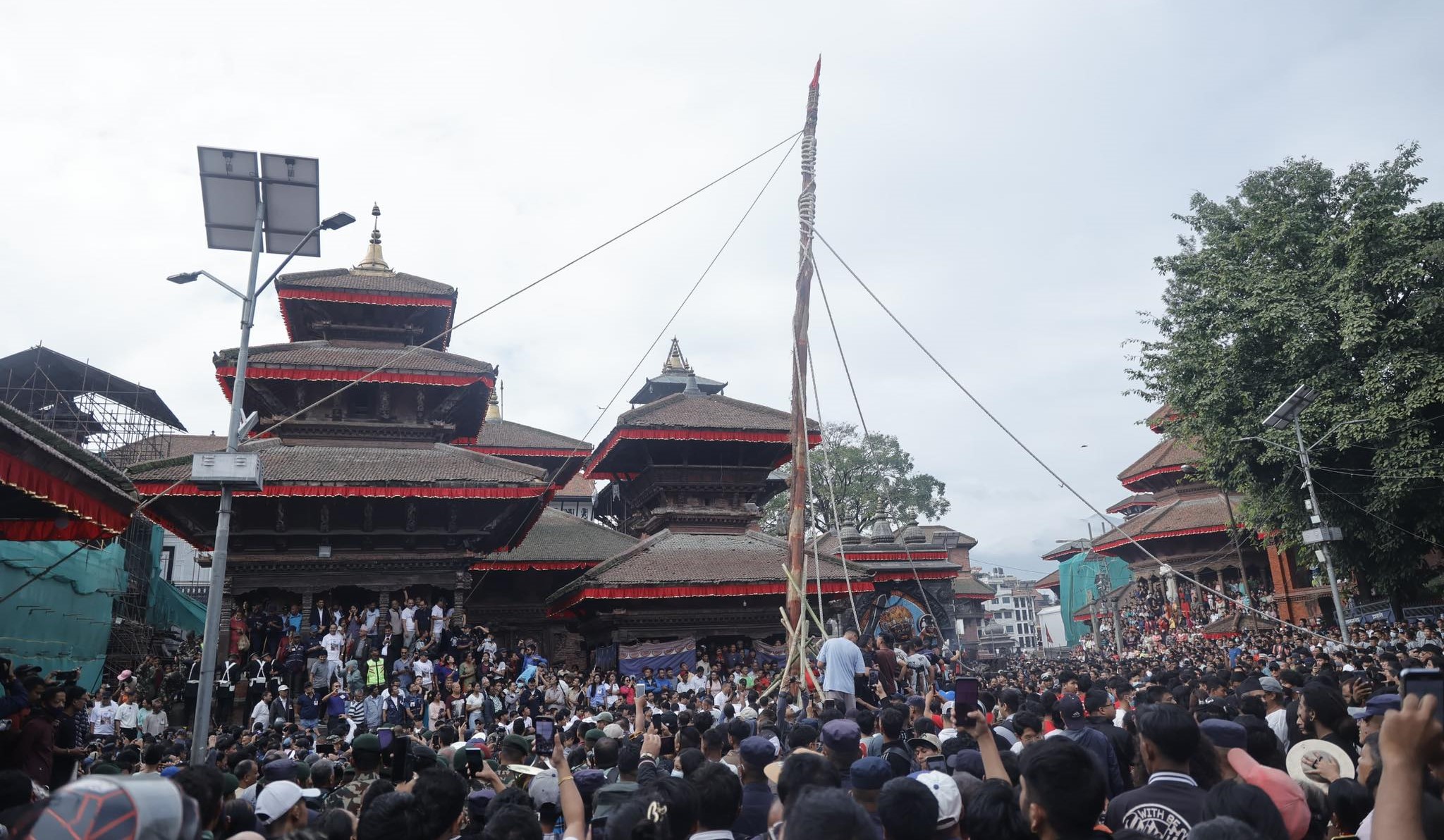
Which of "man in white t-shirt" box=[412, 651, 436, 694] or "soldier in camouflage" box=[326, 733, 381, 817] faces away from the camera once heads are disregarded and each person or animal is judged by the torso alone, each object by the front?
the soldier in camouflage

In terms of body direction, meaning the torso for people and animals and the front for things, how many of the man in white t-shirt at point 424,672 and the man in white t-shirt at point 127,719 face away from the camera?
0

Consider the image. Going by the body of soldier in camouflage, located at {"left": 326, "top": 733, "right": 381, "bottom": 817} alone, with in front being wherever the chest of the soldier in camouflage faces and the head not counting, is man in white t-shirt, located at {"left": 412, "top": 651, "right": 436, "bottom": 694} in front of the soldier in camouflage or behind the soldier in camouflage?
in front

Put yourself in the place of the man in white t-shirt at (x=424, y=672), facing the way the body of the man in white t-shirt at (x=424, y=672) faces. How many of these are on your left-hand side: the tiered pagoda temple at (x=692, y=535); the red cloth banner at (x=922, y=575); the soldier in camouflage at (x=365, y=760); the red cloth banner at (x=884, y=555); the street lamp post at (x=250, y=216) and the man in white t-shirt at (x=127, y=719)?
3

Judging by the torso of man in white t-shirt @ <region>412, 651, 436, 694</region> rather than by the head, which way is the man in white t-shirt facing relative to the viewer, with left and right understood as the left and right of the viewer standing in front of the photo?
facing the viewer and to the right of the viewer

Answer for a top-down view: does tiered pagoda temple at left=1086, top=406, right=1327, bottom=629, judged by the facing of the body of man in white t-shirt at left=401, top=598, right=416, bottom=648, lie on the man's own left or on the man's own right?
on the man's own left

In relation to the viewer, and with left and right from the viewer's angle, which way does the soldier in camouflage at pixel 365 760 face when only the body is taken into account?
facing away from the viewer

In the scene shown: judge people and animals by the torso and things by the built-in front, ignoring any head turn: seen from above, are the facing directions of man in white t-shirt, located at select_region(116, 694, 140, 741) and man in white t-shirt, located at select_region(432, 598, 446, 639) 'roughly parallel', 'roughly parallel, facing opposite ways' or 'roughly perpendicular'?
roughly parallel

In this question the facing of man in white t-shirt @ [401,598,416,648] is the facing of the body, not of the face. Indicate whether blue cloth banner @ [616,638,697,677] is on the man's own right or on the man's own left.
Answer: on the man's own left

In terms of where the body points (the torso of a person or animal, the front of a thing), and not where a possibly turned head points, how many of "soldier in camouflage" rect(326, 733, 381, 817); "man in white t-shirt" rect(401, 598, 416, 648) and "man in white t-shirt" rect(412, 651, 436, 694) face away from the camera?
1

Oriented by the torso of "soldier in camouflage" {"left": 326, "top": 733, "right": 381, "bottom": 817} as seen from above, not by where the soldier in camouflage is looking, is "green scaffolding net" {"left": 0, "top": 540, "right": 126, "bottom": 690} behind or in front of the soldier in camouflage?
in front

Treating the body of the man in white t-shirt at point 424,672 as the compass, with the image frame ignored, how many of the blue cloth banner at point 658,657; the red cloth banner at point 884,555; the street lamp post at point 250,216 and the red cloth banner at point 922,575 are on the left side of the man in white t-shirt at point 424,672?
3

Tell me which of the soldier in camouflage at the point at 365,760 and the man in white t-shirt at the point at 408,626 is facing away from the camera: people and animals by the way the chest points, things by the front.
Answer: the soldier in camouflage

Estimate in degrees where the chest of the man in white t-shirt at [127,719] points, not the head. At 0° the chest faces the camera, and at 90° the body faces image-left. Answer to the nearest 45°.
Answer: approximately 315°
